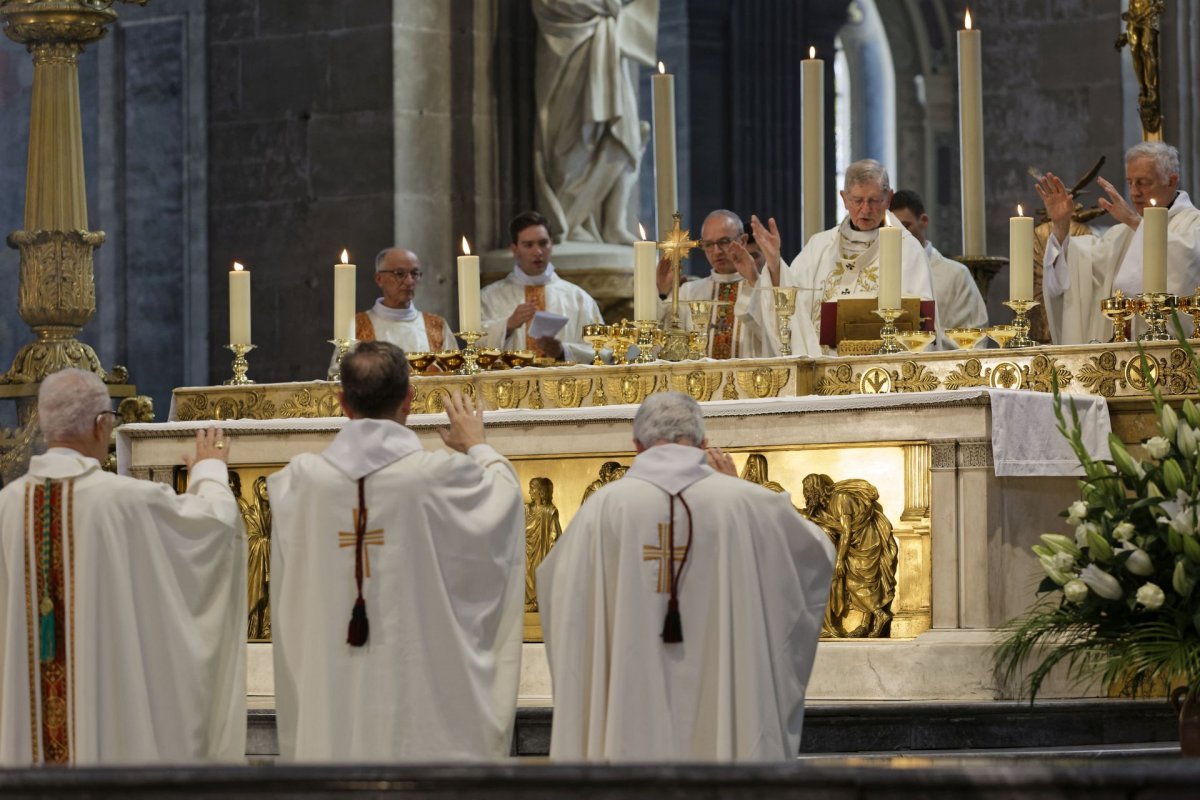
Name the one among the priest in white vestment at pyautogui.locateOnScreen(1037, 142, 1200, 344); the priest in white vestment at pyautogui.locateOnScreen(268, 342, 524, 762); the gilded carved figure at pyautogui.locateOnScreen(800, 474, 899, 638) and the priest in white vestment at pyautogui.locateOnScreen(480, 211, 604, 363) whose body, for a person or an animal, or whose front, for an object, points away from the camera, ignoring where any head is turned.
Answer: the priest in white vestment at pyautogui.locateOnScreen(268, 342, 524, 762)

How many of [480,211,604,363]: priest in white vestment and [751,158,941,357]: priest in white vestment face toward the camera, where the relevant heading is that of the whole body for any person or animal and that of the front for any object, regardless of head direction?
2

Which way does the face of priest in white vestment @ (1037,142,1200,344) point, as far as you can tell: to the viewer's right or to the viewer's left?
to the viewer's left

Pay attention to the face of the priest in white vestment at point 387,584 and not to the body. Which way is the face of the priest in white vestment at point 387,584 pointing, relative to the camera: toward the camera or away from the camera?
away from the camera

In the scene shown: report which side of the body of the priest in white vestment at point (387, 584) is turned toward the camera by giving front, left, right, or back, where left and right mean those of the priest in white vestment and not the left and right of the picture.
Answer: back

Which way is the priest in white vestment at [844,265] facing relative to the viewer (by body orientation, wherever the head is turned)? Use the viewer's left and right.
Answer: facing the viewer

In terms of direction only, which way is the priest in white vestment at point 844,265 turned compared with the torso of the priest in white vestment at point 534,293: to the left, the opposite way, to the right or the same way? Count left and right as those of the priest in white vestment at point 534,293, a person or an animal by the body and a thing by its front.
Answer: the same way

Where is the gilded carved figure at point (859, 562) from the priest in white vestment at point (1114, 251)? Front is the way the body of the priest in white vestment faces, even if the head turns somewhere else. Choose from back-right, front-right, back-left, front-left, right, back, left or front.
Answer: front

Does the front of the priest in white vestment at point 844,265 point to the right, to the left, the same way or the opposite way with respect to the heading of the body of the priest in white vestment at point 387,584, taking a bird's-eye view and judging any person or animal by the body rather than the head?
the opposite way

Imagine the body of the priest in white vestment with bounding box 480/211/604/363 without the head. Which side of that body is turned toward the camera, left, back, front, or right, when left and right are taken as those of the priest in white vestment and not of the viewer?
front

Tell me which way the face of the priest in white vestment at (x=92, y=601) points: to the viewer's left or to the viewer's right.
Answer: to the viewer's right

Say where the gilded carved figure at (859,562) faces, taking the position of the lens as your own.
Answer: facing to the left of the viewer

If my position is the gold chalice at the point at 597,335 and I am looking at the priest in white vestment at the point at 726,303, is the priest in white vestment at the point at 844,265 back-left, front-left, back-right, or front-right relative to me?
front-right

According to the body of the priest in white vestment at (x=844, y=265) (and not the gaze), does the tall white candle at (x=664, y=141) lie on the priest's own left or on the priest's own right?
on the priest's own right

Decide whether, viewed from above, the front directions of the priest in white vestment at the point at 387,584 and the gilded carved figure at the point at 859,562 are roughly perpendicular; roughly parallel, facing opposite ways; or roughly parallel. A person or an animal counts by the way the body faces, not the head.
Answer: roughly perpendicular

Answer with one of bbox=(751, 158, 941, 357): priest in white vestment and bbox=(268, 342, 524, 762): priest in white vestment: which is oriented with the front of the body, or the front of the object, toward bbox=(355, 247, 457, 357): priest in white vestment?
bbox=(268, 342, 524, 762): priest in white vestment
